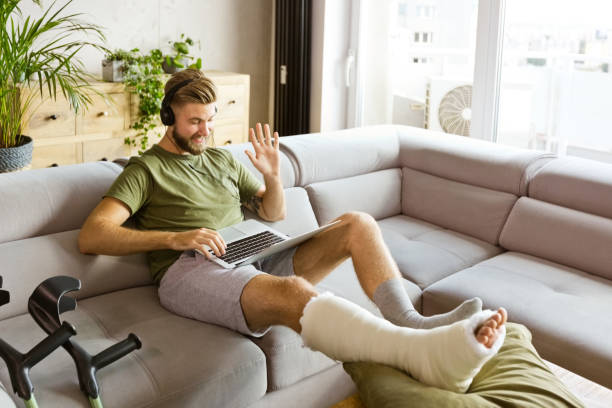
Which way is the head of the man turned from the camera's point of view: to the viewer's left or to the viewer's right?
to the viewer's right

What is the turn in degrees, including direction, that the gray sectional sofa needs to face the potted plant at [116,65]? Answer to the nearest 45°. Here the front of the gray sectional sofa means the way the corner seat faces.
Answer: approximately 135° to its right

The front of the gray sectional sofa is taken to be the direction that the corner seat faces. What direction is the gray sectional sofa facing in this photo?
toward the camera

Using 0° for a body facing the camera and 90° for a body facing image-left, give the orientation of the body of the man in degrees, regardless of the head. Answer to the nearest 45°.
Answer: approximately 315°

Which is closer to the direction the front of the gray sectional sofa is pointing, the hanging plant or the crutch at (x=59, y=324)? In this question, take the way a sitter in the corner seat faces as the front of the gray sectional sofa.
the crutch

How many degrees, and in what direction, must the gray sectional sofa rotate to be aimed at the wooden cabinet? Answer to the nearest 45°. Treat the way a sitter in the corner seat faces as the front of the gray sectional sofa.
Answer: approximately 135° to its right

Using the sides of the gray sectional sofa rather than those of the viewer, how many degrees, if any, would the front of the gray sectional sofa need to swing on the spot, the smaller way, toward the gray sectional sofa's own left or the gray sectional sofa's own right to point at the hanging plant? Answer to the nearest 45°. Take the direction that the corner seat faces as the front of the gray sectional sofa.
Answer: approximately 135° to the gray sectional sofa's own right

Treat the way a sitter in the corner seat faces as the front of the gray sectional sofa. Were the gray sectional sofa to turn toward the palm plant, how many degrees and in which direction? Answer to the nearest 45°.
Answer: approximately 135° to its right

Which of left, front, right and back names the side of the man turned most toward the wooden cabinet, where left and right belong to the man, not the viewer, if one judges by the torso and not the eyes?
back
